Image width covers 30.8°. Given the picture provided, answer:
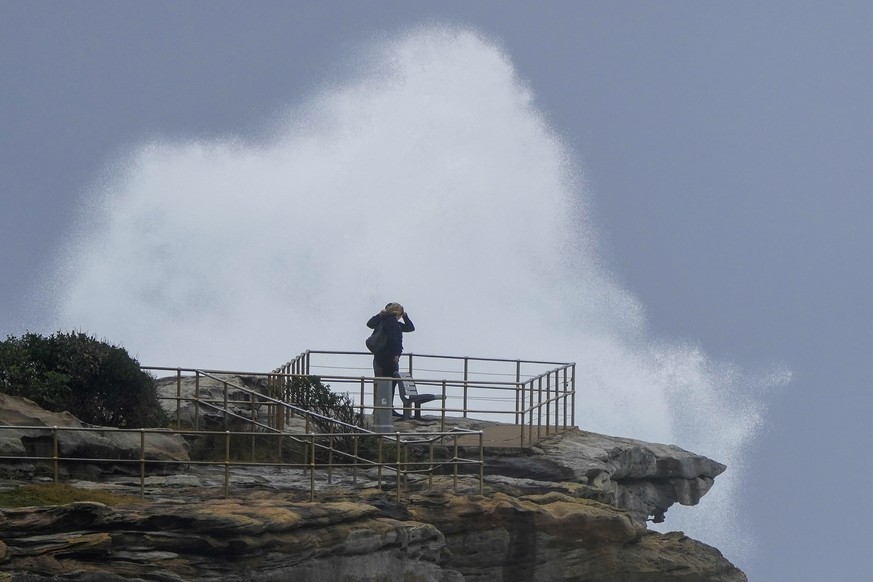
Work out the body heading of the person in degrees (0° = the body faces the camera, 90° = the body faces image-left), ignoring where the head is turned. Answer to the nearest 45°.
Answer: approximately 225°

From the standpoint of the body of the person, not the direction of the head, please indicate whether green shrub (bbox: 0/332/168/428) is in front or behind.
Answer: behind

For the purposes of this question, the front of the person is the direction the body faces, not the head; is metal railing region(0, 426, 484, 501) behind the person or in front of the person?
behind

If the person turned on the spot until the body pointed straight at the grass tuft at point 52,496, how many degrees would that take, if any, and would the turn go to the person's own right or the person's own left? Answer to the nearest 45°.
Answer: approximately 180°
